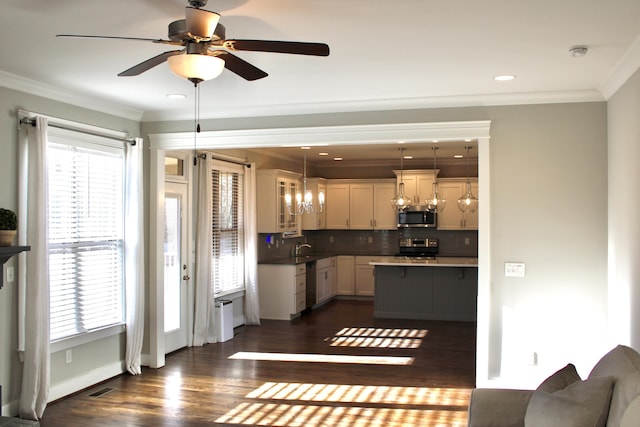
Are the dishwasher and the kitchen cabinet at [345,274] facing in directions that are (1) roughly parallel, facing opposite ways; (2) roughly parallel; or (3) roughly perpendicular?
roughly perpendicular

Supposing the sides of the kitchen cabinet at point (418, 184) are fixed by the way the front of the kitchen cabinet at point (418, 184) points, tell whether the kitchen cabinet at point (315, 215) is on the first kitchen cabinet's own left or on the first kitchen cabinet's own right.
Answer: on the first kitchen cabinet's own right

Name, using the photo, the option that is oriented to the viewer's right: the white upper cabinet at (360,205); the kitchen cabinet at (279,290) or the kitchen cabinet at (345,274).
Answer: the kitchen cabinet at (279,290)

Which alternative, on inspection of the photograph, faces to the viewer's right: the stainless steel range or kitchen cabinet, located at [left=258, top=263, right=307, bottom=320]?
the kitchen cabinet

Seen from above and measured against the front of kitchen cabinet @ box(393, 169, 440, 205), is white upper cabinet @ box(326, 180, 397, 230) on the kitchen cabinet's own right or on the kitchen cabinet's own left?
on the kitchen cabinet's own right

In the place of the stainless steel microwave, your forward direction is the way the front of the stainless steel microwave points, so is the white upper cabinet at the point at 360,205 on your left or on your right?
on your right

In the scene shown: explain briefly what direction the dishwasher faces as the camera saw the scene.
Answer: facing to the right of the viewer

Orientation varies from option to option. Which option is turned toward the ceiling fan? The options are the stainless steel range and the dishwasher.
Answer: the stainless steel range

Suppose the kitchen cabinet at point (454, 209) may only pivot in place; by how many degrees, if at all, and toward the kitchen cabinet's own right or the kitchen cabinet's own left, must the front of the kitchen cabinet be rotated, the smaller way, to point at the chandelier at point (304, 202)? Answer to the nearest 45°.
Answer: approximately 45° to the kitchen cabinet's own right

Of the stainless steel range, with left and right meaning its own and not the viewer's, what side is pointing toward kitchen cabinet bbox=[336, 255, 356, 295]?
right

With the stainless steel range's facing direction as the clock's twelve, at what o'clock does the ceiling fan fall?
The ceiling fan is roughly at 12 o'clock from the stainless steel range.
